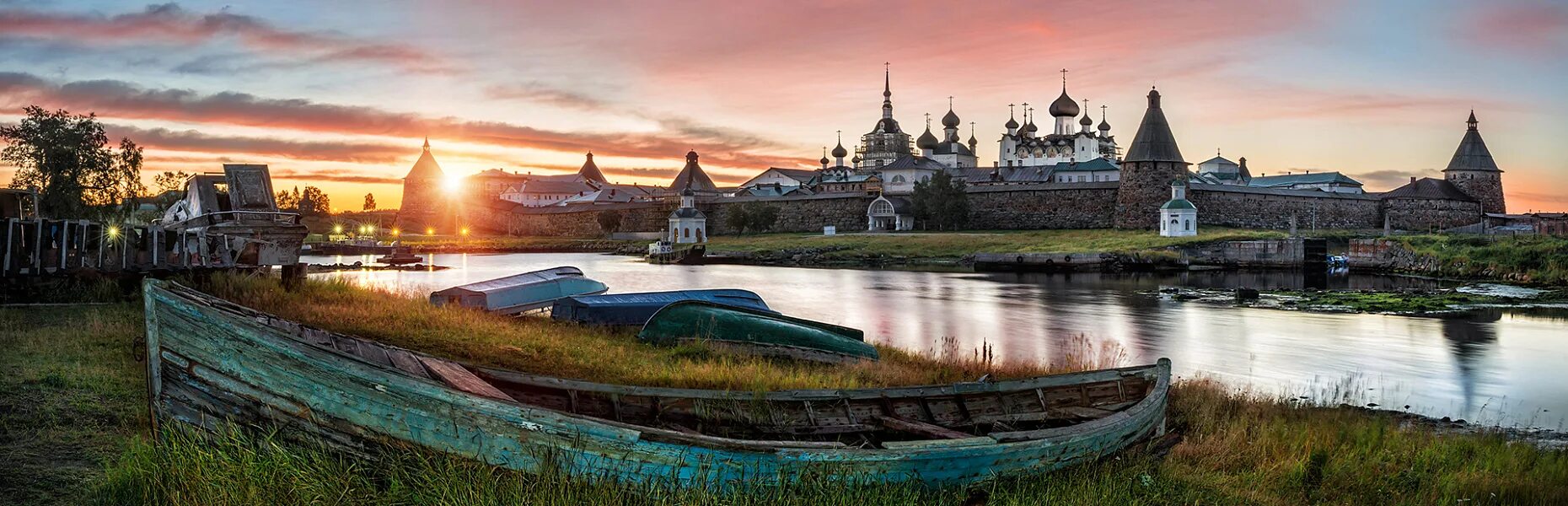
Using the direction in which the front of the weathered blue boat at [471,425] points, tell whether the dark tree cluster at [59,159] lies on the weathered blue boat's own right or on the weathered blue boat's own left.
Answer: on the weathered blue boat's own right

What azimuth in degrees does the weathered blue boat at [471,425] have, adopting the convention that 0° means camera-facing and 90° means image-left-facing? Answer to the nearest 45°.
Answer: approximately 90°

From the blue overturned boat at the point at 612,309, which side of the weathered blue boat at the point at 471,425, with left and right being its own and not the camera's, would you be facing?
right

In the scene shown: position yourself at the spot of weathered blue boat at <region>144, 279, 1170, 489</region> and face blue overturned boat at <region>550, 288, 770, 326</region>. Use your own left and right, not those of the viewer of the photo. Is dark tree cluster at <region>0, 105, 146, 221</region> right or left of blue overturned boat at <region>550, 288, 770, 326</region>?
left

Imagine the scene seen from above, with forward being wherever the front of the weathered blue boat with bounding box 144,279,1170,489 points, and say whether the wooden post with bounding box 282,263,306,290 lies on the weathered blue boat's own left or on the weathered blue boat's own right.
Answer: on the weathered blue boat's own right

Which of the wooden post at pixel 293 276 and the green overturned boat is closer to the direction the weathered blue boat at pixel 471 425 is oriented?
the wooden post

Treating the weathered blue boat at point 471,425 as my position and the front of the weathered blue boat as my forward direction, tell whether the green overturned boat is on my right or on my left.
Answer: on my right
